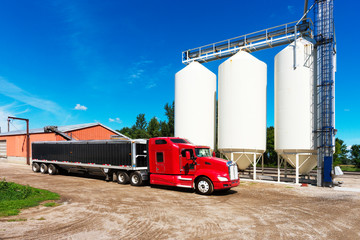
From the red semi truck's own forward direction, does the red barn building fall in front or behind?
behind

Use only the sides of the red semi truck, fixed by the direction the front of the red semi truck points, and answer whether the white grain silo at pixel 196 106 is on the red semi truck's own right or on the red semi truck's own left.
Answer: on the red semi truck's own left

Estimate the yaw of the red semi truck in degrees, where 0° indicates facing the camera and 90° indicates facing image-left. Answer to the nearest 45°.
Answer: approximately 315°
